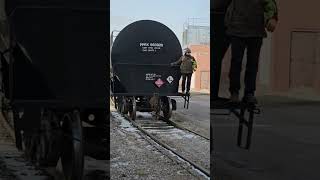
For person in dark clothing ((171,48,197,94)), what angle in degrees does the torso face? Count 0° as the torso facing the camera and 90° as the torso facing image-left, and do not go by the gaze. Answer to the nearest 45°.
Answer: approximately 0°
